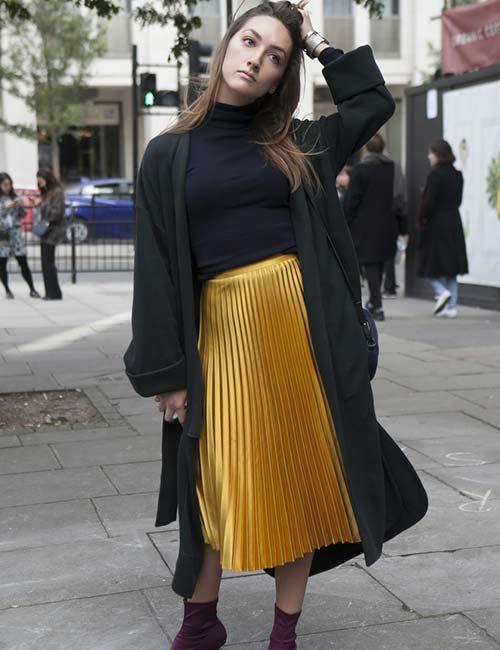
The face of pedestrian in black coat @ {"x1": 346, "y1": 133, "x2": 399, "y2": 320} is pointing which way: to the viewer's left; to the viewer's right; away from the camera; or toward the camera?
away from the camera

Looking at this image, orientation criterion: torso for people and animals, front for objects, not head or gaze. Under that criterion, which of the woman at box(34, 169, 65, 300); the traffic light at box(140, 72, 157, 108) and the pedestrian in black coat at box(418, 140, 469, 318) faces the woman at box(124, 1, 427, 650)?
the traffic light

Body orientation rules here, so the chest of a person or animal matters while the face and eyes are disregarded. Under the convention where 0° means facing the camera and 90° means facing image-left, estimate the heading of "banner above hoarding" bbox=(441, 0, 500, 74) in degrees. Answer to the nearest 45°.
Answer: approximately 45°

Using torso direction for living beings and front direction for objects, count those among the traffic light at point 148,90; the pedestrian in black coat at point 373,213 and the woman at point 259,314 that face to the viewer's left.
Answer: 0

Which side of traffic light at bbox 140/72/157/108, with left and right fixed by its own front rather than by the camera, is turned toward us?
front

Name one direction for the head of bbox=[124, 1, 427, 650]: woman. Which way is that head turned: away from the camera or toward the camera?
toward the camera

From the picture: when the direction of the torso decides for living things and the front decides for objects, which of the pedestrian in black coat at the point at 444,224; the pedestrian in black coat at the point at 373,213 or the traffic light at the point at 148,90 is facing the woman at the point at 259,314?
the traffic light

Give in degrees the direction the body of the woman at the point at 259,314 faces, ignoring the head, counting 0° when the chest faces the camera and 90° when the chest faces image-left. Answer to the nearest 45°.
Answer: approximately 0°

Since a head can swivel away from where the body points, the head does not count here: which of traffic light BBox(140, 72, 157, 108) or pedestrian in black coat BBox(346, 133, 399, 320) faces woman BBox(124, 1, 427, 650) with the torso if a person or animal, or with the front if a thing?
the traffic light

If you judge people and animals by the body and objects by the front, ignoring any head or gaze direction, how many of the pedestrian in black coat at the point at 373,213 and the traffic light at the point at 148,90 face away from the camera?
1

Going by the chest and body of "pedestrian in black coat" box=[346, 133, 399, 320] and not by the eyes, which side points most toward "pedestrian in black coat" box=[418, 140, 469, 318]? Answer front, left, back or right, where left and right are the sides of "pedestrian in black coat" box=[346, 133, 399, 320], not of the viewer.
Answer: right

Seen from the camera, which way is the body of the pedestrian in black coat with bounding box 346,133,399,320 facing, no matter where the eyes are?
away from the camera

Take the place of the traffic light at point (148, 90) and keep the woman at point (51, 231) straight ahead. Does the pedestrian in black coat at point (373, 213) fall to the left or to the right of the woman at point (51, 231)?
left

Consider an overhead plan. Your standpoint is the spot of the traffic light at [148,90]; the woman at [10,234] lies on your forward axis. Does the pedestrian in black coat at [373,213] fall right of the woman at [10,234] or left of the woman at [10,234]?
left
